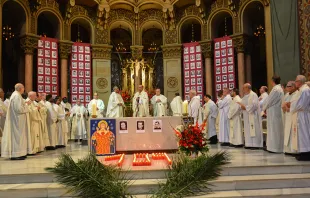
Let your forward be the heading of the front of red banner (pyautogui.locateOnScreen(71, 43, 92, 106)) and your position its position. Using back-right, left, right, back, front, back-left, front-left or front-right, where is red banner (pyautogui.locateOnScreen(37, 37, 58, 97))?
front-right

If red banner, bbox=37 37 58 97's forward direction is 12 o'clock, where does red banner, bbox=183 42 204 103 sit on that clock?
red banner, bbox=183 42 204 103 is roughly at 9 o'clock from red banner, bbox=37 37 58 97.

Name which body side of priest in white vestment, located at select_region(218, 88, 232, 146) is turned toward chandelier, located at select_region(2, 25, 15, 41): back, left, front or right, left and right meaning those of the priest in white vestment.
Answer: front

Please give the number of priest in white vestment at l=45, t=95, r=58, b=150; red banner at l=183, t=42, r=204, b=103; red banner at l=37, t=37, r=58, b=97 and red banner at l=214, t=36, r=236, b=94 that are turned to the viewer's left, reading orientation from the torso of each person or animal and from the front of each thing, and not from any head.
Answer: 0

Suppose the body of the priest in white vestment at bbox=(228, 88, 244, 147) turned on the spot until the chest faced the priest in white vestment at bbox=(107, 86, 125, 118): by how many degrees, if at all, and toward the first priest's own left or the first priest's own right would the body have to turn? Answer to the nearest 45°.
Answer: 0° — they already face them

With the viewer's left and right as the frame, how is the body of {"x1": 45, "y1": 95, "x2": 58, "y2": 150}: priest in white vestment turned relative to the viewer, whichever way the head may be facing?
facing to the right of the viewer

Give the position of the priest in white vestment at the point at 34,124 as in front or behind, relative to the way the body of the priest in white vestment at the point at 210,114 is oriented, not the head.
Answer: in front

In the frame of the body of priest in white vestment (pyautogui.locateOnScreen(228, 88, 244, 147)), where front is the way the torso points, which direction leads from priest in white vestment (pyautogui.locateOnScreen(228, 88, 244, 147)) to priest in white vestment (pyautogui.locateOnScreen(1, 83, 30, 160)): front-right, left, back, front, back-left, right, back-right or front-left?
front-left

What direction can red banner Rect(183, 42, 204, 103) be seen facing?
toward the camera

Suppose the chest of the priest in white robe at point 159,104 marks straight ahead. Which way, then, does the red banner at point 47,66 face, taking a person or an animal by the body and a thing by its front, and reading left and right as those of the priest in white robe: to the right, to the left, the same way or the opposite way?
the same way

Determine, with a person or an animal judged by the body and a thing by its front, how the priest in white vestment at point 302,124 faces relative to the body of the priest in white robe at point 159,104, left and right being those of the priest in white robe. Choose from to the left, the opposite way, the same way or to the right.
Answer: to the right

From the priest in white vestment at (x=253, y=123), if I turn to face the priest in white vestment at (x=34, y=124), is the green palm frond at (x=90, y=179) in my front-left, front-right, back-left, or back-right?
front-left

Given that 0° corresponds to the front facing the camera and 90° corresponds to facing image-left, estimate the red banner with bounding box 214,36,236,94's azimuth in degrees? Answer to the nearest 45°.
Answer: approximately 0°

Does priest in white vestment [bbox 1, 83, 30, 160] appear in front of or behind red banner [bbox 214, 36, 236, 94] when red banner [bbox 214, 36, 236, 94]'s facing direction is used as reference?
in front
